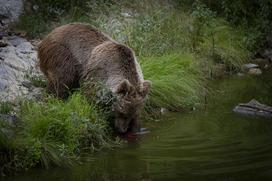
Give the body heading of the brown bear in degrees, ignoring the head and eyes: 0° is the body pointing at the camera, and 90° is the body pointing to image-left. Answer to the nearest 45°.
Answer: approximately 315°

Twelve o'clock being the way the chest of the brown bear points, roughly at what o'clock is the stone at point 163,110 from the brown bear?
The stone is roughly at 10 o'clock from the brown bear.

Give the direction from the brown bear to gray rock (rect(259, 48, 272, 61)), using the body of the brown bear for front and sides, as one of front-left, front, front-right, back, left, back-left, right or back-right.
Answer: left

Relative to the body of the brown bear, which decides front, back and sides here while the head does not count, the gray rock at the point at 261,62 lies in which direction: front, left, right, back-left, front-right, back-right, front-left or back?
left

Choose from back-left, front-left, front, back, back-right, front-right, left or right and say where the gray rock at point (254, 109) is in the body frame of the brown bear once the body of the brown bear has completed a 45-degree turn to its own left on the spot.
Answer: front

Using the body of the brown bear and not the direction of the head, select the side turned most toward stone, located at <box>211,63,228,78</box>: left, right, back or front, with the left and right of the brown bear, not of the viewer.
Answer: left

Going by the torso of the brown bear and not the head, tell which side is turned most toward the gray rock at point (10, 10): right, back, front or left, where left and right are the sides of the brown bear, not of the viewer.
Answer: back

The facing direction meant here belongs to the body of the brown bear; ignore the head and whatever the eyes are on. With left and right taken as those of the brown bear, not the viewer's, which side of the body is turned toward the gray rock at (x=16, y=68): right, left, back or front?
back

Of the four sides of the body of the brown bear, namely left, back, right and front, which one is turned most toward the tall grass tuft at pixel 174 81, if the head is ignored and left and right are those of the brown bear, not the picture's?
left
